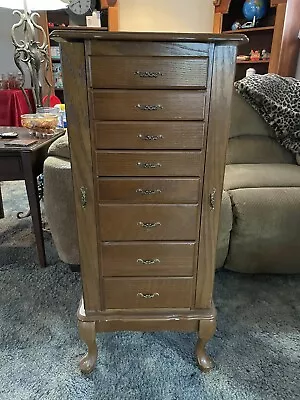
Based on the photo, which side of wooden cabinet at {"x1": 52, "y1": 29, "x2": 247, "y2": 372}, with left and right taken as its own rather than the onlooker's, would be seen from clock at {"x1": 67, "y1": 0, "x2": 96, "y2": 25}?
back

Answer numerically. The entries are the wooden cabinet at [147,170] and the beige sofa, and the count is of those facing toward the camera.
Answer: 2

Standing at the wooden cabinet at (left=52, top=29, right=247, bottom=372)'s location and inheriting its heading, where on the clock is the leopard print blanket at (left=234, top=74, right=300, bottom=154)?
The leopard print blanket is roughly at 7 o'clock from the wooden cabinet.

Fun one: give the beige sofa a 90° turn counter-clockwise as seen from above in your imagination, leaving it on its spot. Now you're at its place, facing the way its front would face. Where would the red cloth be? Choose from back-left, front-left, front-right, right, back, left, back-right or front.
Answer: back-left

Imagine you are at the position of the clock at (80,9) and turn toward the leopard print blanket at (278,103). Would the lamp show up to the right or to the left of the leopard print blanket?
right

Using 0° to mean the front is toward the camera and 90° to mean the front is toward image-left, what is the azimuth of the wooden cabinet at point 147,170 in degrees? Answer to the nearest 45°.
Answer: approximately 0°

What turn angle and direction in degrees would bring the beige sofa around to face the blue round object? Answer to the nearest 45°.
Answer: approximately 180°

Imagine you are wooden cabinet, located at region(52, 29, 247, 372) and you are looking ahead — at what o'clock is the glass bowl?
The glass bowl is roughly at 5 o'clock from the wooden cabinet.

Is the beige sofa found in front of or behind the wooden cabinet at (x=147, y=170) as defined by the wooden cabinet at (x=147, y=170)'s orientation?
behind

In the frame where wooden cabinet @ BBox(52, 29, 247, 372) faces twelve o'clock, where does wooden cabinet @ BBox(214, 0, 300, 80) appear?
wooden cabinet @ BBox(214, 0, 300, 80) is roughly at 7 o'clock from wooden cabinet @ BBox(52, 29, 247, 372).

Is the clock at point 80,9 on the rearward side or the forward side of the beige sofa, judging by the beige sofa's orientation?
on the rearward side

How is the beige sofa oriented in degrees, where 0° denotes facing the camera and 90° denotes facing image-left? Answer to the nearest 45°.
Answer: approximately 0°

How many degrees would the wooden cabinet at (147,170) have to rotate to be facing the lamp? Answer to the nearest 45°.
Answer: approximately 135° to its right
